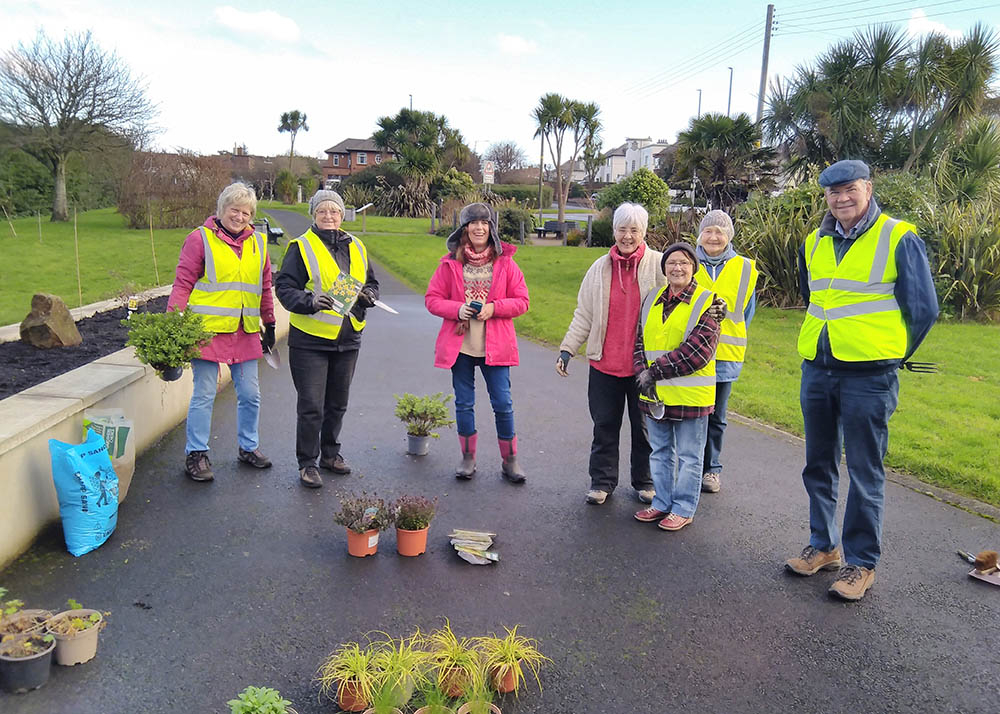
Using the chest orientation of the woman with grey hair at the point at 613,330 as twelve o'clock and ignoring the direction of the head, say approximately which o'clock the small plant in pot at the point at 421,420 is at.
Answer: The small plant in pot is roughly at 4 o'clock from the woman with grey hair.

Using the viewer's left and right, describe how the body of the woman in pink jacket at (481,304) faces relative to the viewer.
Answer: facing the viewer

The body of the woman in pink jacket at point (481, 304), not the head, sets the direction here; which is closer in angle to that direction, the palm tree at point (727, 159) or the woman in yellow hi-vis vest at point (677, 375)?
the woman in yellow hi-vis vest

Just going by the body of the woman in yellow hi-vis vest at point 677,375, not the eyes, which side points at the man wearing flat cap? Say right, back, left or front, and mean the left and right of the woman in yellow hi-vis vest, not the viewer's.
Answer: left

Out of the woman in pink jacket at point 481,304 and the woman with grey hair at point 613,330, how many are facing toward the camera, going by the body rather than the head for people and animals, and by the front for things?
2

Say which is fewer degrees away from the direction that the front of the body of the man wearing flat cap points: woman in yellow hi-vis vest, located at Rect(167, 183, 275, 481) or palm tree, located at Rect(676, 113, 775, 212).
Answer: the woman in yellow hi-vis vest

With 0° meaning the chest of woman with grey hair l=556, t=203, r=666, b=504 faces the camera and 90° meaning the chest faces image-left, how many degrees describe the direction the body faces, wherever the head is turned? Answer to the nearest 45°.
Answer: approximately 0°

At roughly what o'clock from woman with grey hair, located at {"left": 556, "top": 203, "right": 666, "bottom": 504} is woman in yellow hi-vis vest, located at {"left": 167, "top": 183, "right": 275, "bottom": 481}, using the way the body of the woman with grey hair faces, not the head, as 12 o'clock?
The woman in yellow hi-vis vest is roughly at 3 o'clock from the woman with grey hair.

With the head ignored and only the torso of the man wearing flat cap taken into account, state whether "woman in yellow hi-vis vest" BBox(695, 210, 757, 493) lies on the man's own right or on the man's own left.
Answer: on the man's own right

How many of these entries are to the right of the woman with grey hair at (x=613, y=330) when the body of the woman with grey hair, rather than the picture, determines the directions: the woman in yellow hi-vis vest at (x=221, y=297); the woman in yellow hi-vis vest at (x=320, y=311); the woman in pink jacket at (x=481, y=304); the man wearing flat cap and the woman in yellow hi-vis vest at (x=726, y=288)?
3

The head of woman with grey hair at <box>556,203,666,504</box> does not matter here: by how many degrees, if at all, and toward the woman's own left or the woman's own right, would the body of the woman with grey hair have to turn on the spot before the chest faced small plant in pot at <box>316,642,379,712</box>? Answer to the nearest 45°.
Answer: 0° — they already face it

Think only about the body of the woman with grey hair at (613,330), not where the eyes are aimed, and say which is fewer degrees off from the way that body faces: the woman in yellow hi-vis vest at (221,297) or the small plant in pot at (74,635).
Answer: the small plant in pot

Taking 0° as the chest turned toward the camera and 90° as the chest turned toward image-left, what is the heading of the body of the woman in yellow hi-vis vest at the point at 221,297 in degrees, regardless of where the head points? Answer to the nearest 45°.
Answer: approximately 315°

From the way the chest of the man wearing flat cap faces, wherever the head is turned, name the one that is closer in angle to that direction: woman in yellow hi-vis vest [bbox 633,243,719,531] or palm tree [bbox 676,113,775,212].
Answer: the woman in yellow hi-vis vest
